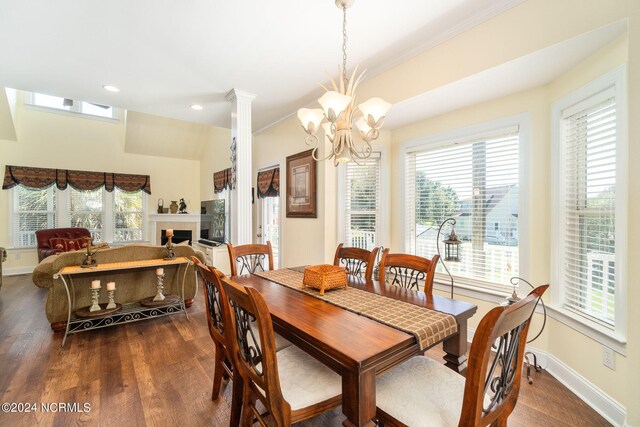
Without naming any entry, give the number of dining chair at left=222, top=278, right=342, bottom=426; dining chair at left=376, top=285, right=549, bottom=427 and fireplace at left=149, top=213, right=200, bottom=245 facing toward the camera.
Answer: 1

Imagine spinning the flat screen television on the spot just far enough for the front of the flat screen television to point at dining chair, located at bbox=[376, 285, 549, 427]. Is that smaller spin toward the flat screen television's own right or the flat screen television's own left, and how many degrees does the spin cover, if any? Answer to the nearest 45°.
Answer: approximately 45° to the flat screen television's own left

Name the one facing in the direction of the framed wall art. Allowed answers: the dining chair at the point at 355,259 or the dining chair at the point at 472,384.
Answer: the dining chair at the point at 472,384

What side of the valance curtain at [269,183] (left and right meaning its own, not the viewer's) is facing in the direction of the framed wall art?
left

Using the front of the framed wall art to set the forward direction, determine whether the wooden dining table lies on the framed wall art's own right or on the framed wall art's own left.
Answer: on the framed wall art's own left

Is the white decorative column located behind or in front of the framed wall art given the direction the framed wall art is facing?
in front

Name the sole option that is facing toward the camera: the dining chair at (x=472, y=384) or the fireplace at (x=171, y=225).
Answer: the fireplace

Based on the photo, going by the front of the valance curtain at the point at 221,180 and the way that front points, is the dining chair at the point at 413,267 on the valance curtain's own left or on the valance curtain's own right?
on the valance curtain's own left

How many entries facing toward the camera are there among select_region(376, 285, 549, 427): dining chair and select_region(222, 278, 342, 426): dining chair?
0

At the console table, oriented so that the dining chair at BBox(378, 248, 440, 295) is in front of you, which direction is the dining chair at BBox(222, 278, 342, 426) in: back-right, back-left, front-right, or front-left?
front-right

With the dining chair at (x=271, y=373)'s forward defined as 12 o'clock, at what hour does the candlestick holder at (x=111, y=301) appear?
The candlestick holder is roughly at 9 o'clock from the dining chair.

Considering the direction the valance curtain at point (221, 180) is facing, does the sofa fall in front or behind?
in front

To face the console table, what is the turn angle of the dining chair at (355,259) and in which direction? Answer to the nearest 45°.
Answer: approximately 45° to its right

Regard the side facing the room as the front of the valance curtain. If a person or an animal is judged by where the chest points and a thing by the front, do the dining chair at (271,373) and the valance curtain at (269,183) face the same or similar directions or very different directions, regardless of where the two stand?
very different directions

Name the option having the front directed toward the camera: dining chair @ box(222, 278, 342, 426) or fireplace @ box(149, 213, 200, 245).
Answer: the fireplace

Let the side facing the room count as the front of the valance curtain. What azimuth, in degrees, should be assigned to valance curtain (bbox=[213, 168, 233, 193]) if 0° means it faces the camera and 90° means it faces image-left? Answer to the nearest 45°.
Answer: approximately 45°

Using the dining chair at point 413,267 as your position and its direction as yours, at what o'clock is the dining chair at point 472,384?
the dining chair at point 472,384 is roughly at 10 o'clock from the dining chair at point 413,267.

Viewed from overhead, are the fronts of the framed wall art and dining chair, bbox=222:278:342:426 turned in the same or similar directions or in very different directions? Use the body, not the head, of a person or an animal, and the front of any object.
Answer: very different directions

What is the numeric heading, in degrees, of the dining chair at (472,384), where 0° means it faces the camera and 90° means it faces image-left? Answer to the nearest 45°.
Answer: approximately 135°

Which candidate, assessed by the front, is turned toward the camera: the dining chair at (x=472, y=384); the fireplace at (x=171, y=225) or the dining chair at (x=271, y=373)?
the fireplace

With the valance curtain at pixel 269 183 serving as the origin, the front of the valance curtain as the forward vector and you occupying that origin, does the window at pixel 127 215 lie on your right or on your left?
on your right
